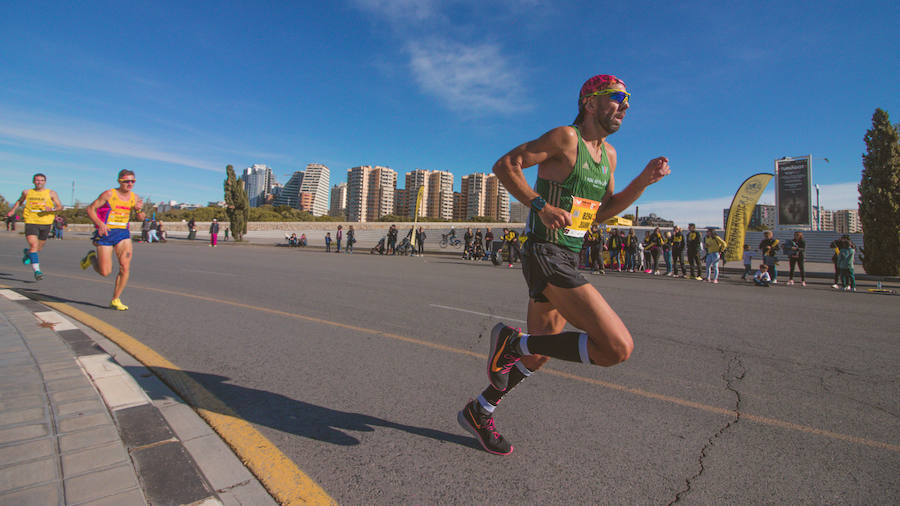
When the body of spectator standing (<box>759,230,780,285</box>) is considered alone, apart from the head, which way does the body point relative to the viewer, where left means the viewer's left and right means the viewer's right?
facing the viewer and to the left of the viewer

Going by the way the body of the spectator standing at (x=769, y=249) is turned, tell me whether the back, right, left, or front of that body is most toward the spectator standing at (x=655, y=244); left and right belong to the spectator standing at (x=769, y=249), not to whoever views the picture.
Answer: right

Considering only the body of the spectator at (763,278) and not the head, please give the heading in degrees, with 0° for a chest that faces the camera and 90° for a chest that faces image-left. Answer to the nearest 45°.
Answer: approximately 45°

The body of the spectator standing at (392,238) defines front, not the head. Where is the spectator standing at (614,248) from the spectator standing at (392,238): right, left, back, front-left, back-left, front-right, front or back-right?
front-left

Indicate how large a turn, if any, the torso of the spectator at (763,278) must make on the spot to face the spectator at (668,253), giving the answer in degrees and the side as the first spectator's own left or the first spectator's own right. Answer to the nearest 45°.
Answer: approximately 90° to the first spectator's own right

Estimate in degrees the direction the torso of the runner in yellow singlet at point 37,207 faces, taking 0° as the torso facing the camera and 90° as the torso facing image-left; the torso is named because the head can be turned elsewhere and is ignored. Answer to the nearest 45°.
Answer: approximately 0°

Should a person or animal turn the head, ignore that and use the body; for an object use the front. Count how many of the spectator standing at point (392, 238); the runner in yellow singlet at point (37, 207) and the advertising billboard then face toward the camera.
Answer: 3
